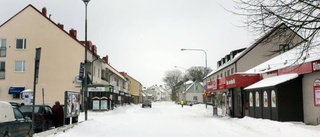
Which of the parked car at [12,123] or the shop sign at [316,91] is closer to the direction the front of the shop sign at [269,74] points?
the parked car

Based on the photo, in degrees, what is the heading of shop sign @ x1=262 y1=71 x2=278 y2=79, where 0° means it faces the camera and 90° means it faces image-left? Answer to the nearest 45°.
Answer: approximately 45°

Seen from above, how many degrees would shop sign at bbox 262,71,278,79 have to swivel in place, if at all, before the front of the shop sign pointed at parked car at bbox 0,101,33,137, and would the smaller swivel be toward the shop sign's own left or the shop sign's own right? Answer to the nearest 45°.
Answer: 0° — it already faces it

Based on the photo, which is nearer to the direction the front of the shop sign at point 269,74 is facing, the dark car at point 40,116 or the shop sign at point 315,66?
the dark car

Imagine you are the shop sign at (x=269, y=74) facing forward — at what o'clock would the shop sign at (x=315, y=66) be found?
the shop sign at (x=315, y=66) is roughly at 10 o'clock from the shop sign at (x=269, y=74).

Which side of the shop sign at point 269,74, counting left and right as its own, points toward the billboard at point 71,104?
front

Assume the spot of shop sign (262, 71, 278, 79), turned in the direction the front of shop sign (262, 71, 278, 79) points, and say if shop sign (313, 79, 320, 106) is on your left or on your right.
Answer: on your left
